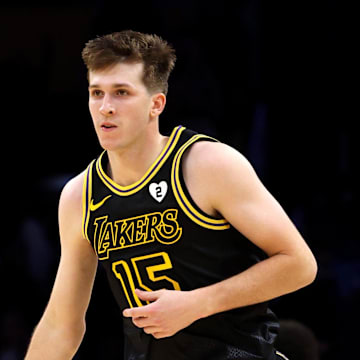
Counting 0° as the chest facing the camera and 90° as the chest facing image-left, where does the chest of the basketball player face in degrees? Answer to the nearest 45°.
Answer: approximately 45°

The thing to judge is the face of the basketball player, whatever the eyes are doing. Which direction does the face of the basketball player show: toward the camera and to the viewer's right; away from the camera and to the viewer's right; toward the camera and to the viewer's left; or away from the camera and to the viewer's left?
toward the camera and to the viewer's left
